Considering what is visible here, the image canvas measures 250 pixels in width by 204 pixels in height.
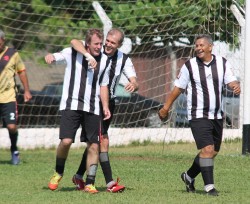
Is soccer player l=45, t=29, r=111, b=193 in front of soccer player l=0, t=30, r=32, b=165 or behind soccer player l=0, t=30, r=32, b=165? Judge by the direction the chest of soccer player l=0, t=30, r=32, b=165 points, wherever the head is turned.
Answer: in front

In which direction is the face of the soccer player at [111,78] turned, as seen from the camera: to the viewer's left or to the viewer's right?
to the viewer's left

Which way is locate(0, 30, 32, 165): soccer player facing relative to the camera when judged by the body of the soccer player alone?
toward the camera
